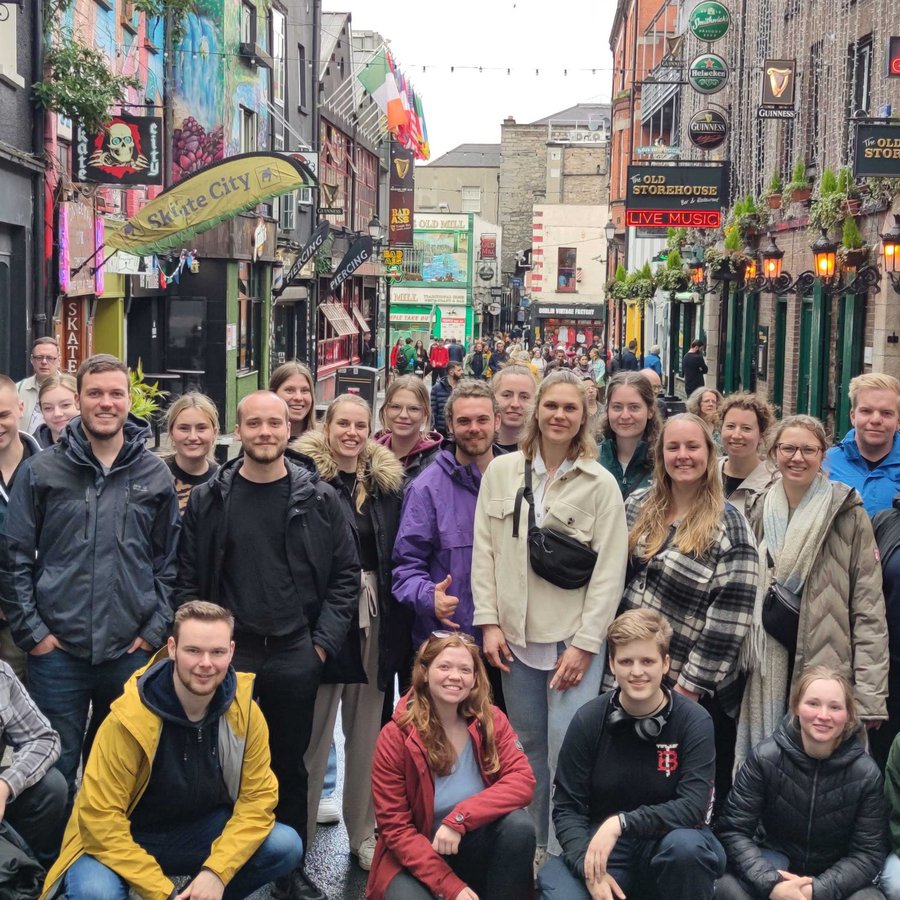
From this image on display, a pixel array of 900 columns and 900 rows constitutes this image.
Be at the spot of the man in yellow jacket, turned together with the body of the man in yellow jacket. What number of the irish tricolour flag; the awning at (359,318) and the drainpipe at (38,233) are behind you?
3

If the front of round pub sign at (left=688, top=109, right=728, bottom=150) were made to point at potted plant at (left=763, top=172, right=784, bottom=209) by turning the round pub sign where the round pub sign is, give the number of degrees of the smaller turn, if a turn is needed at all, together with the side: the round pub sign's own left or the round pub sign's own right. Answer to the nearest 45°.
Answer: approximately 45° to the round pub sign's own left

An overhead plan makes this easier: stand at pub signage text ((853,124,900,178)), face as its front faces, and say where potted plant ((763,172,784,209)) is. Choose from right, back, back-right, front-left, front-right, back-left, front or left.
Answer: back

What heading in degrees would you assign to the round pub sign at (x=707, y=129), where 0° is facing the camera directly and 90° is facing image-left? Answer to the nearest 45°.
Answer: approximately 0°

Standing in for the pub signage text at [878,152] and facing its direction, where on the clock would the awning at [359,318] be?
The awning is roughly at 5 o'clock from the pub signage text.

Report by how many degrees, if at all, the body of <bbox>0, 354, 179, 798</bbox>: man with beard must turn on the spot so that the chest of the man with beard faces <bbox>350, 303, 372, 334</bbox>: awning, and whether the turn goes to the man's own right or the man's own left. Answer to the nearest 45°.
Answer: approximately 180°

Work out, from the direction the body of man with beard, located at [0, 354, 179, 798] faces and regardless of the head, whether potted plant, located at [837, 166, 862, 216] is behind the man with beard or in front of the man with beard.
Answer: behind

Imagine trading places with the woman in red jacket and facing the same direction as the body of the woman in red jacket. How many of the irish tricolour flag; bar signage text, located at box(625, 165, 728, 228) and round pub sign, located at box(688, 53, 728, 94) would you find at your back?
3

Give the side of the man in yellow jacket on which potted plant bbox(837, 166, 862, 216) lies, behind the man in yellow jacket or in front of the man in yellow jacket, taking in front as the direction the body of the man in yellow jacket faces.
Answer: behind
